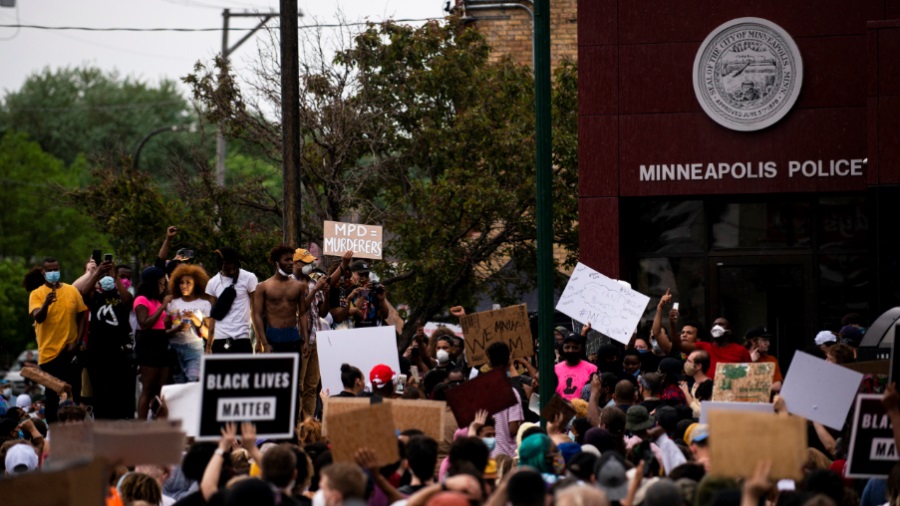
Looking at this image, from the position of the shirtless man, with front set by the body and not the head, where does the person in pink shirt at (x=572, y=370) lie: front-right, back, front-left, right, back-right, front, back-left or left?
left

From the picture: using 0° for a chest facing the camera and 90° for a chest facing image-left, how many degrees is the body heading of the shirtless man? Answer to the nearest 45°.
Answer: approximately 0°

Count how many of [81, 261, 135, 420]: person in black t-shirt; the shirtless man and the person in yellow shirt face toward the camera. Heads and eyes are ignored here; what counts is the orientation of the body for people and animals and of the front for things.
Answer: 3

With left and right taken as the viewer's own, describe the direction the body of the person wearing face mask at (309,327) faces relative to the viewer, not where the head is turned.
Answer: facing the viewer and to the right of the viewer

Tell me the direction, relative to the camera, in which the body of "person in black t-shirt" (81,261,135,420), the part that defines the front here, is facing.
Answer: toward the camera

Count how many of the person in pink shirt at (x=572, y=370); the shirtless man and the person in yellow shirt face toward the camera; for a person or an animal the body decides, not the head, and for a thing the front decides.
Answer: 3

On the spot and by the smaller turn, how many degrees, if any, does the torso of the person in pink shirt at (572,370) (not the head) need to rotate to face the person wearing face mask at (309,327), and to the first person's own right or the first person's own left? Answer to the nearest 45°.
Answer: approximately 90° to the first person's own right

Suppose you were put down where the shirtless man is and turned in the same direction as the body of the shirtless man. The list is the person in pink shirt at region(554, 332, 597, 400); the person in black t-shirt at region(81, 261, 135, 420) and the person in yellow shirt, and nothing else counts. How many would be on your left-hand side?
1

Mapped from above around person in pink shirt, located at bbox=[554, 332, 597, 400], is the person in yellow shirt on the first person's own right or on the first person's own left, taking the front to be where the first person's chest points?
on the first person's own right

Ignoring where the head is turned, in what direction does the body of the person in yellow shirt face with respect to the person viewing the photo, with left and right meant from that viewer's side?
facing the viewer

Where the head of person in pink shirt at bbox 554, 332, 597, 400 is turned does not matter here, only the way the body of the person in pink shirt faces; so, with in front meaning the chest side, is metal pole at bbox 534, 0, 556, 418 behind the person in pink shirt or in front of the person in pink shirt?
in front

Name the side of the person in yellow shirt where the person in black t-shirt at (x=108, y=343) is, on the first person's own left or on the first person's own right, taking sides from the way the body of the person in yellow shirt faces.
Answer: on the first person's own left

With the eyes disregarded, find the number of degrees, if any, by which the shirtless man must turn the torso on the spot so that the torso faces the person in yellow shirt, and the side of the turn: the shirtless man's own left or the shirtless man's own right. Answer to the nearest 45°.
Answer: approximately 135° to the shirtless man's own right

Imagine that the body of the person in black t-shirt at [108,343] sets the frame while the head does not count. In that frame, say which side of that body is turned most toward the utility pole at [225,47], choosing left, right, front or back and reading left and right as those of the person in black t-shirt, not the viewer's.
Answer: back
